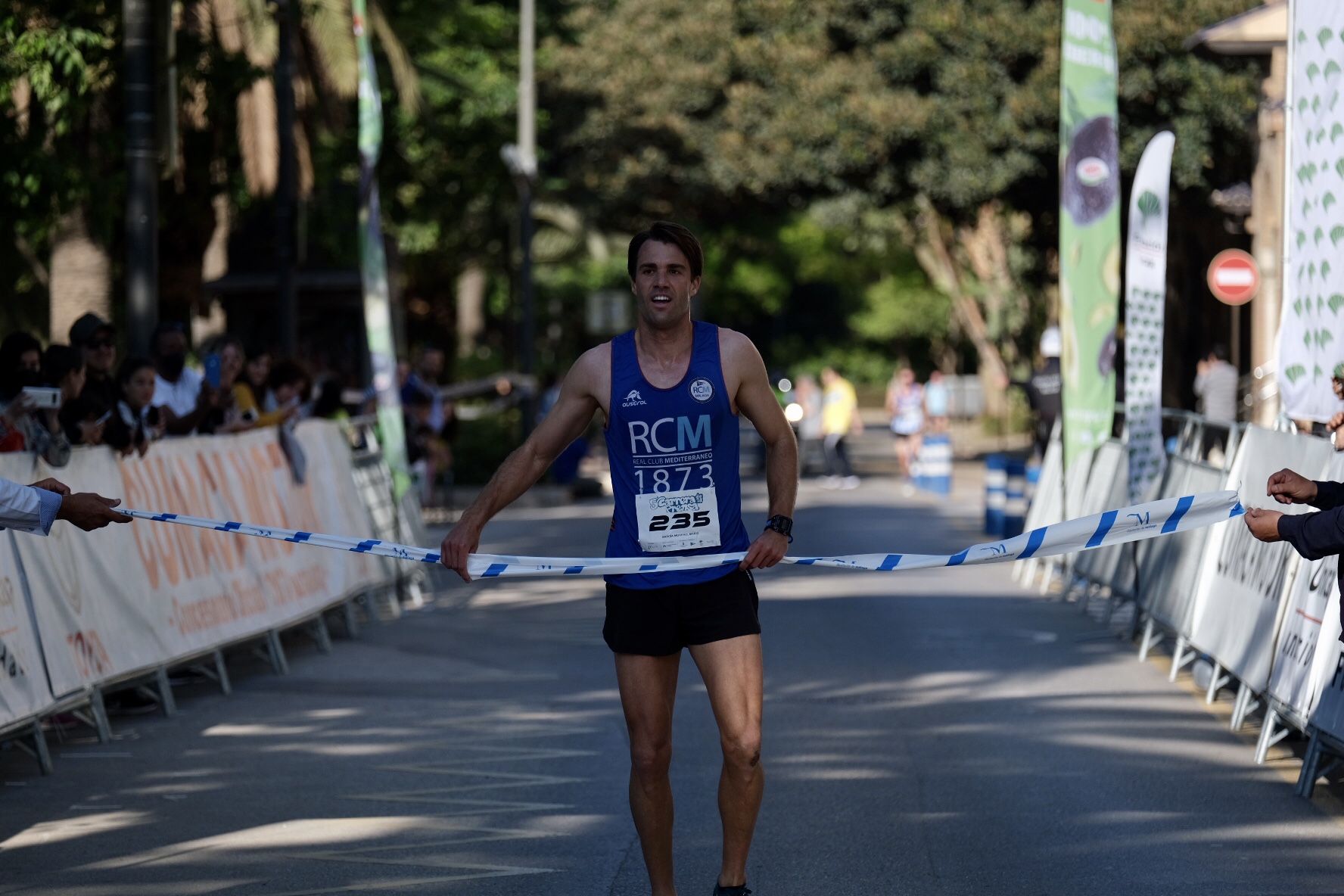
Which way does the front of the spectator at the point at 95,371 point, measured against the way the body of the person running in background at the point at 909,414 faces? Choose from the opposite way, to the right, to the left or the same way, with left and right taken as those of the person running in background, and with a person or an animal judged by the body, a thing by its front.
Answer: to the left

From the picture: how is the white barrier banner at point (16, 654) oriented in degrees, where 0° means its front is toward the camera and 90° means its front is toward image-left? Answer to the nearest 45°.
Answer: approximately 315°

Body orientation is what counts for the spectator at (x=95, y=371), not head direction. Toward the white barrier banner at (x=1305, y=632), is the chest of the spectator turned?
yes

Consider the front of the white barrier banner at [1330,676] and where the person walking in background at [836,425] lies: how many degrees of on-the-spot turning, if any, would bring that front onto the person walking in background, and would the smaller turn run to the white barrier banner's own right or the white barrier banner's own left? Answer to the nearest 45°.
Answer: approximately 135° to the white barrier banner's own right

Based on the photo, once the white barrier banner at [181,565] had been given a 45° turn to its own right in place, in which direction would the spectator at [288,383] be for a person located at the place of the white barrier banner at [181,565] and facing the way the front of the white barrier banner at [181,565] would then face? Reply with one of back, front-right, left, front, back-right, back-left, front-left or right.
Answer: back

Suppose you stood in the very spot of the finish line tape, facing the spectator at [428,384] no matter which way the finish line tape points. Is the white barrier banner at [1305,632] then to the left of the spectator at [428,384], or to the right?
right

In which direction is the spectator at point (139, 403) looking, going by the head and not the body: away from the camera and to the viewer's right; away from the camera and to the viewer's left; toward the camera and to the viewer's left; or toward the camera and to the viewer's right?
toward the camera and to the viewer's right

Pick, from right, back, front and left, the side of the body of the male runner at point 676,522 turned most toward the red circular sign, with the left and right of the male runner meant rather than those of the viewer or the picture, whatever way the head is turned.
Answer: back

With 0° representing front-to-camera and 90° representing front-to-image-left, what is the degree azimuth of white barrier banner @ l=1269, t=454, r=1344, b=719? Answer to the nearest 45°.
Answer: approximately 45°

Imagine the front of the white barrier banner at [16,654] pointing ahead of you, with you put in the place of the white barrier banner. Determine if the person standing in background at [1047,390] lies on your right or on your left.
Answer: on your left

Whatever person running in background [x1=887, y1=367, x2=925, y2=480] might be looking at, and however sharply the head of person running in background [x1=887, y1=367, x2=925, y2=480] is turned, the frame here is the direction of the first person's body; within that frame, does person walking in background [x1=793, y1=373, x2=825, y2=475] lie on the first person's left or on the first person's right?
on the first person's right
